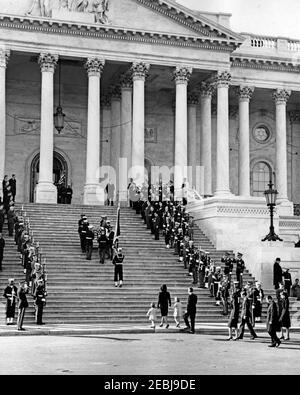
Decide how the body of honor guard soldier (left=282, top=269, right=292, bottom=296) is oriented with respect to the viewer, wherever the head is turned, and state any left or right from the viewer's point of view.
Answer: facing to the left of the viewer

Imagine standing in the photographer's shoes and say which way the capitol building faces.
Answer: facing the viewer and to the right of the viewer

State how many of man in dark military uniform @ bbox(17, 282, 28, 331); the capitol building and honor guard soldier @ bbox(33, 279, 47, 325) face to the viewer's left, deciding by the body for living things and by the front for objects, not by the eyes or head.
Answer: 0

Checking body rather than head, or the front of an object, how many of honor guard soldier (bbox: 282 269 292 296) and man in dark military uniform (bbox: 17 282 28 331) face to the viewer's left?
1

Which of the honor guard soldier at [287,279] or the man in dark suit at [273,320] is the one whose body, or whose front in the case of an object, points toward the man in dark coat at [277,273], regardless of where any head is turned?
the honor guard soldier

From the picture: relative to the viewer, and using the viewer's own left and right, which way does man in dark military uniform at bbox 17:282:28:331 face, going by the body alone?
facing to the right of the viewer

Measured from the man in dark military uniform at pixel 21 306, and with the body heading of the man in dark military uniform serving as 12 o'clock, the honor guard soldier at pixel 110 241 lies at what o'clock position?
The honor guard soldier is roughly at 10 o'clock from the man in dark military uniform.

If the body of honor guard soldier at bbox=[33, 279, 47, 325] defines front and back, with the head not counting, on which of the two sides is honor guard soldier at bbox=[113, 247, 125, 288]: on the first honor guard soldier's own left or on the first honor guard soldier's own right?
on the first honor guard soldier's own left
